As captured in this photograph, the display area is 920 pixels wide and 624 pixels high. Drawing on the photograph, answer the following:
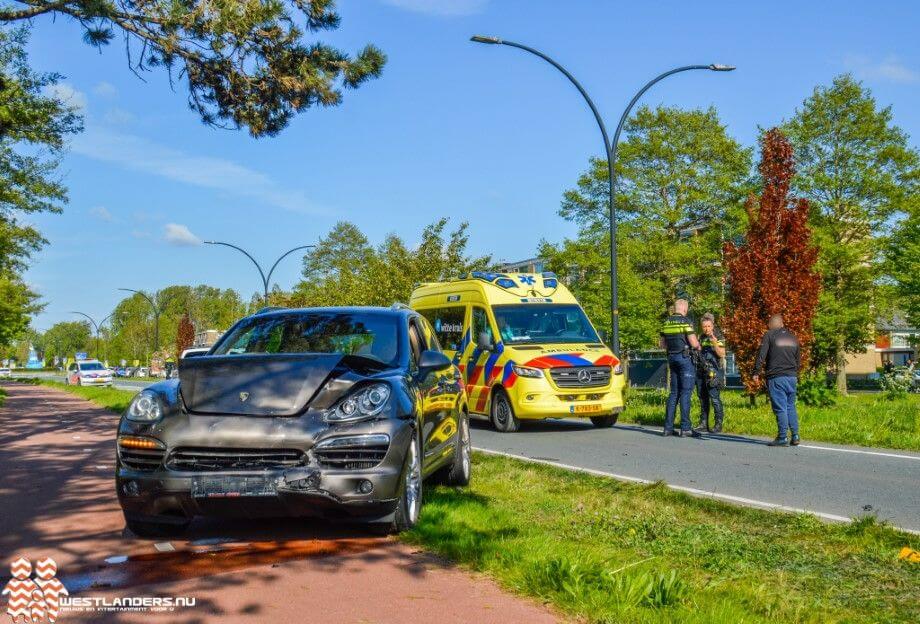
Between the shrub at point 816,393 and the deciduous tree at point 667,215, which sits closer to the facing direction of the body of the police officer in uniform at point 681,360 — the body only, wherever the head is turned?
the shrub

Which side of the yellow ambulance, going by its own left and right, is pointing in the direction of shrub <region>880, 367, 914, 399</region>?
left

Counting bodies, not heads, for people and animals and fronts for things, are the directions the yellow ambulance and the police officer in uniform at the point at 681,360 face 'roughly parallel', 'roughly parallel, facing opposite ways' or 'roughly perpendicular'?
roughly perpendicular

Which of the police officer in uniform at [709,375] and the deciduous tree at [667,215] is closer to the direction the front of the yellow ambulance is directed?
the police officer in uniform

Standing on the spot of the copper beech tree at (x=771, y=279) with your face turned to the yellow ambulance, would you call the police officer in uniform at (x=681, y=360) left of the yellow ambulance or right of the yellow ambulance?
left

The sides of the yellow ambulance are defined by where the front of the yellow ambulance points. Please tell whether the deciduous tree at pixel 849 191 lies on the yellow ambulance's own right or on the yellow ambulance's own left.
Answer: on the yellow ambulance's own left

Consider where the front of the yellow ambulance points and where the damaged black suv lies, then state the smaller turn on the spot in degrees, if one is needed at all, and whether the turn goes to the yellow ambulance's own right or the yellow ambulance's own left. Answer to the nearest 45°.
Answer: approximately 45° to the yellow ambulance's own right

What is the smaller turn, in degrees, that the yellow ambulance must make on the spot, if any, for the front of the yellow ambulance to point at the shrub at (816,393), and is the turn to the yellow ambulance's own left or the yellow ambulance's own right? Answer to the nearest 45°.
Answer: approximately 45° to the yellow ambulance's own left

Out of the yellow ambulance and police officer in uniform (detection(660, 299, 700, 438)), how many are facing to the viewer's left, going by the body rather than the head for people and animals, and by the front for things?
0
